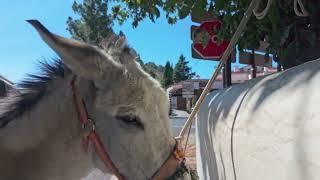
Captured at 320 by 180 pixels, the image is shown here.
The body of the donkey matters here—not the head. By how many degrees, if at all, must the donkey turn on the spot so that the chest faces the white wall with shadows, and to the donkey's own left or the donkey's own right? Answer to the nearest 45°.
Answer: approximately 45° to the donkey's own right

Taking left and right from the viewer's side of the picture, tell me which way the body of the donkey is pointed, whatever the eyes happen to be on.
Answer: facing to the right of the viewer

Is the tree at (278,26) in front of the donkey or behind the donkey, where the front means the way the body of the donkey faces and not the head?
in front
